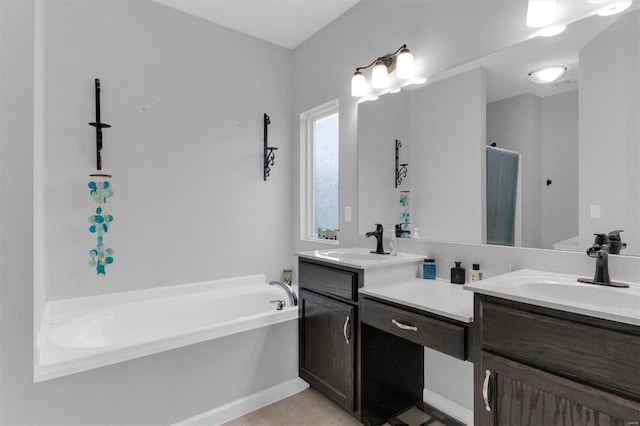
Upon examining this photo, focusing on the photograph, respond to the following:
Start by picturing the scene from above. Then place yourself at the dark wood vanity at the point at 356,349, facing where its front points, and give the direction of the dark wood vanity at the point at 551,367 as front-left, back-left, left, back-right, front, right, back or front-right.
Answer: left

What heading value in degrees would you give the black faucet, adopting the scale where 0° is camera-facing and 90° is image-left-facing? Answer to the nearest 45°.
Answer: approximately 45°

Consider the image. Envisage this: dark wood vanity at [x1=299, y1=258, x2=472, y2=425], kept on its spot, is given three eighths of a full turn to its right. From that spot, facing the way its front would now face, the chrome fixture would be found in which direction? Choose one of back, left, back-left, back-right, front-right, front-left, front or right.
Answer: front-left

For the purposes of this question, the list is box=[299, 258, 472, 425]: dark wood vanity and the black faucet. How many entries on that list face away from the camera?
0

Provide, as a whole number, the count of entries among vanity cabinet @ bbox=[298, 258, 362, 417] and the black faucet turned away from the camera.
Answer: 0

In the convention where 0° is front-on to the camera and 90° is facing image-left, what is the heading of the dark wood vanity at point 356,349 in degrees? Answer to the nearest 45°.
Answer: approximately 45°

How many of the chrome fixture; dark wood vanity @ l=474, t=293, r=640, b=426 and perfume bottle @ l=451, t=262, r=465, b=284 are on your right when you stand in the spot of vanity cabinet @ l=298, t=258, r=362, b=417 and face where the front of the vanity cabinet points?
1

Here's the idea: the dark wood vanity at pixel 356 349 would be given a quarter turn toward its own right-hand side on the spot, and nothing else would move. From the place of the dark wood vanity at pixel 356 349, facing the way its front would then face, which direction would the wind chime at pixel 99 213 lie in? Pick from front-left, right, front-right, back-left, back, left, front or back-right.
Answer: front-left

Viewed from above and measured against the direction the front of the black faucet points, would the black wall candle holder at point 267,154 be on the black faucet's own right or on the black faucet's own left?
on the black faucet's own right

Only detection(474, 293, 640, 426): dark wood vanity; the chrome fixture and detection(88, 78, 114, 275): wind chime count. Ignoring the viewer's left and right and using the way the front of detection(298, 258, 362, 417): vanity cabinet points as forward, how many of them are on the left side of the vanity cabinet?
1
